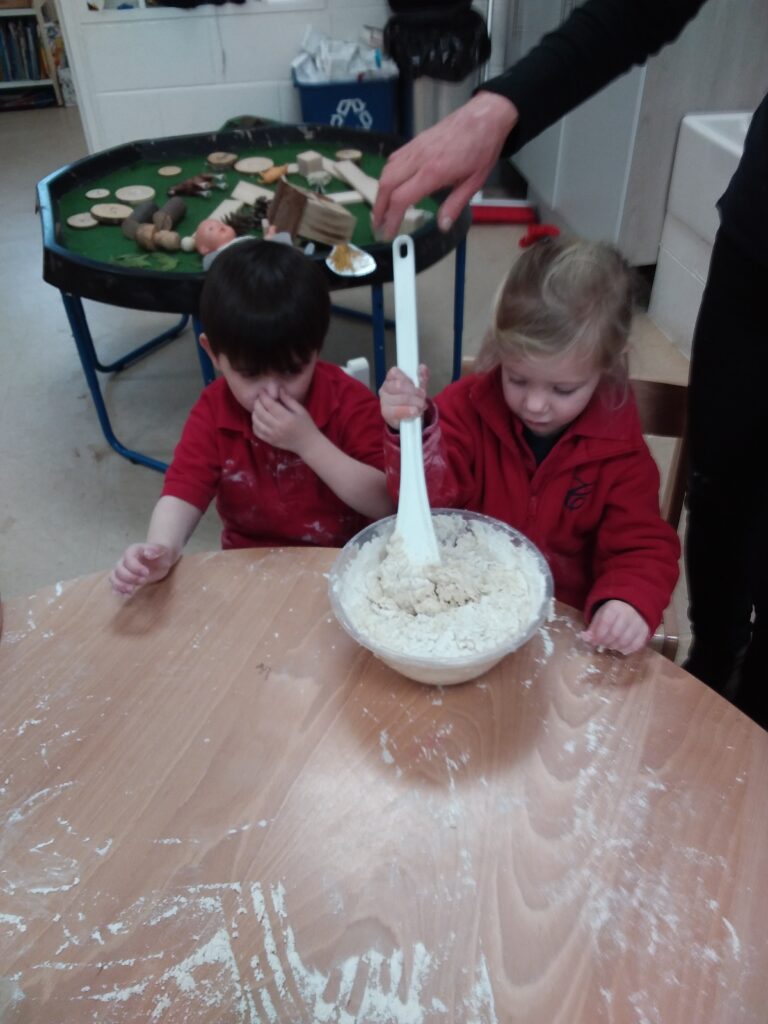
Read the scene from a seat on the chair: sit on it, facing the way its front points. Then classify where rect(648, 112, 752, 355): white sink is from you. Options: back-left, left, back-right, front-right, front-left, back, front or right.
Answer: back

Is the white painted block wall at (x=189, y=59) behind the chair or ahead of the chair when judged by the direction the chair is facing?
behind

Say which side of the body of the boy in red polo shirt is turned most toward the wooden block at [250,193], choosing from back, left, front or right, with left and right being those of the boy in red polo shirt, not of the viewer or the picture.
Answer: back

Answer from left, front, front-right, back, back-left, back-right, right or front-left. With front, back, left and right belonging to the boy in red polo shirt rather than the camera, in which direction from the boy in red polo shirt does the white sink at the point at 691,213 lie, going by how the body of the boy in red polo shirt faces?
back-left
